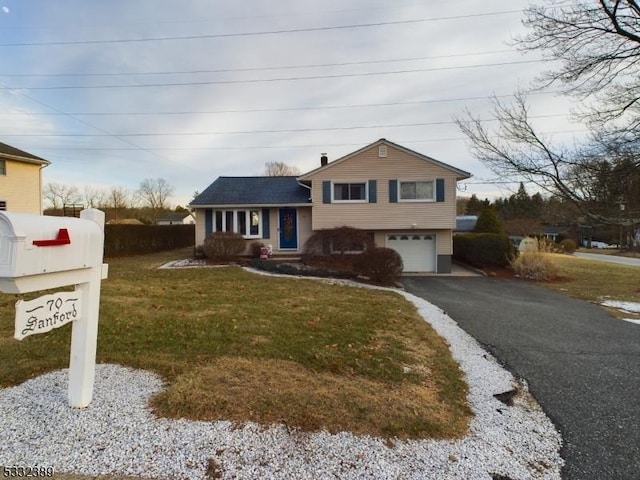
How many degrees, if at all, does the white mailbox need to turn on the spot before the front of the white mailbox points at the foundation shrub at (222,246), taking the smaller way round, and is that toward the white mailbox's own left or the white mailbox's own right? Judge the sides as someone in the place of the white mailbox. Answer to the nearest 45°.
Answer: approximately 180°

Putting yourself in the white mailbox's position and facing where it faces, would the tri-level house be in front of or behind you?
behind

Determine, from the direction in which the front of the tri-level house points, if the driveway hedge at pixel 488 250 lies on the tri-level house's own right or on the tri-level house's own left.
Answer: on the tri-level house's own left

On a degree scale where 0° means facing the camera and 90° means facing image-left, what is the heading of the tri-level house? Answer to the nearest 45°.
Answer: approximately 0°

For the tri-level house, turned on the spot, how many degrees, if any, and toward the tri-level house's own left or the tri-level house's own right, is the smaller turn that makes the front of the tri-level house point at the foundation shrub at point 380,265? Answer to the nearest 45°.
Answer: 0° — it already faces it

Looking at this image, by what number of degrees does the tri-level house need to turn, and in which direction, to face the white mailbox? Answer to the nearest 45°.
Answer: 0° — it already faces it

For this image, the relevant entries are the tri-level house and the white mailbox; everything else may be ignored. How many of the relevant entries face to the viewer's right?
0

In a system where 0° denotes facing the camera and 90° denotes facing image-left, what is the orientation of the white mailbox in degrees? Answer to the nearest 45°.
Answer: approximately 45°

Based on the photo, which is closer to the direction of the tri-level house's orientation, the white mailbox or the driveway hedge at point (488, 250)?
the white mailbox

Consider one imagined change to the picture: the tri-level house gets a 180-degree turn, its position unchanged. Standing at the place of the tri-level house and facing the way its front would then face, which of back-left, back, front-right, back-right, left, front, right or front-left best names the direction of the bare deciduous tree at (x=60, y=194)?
front-left

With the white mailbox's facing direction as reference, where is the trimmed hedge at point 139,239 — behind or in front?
behind

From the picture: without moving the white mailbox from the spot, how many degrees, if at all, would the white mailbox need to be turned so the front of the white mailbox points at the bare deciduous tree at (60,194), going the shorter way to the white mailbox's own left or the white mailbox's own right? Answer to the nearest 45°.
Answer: approximately 135° to the white mailbox's own right

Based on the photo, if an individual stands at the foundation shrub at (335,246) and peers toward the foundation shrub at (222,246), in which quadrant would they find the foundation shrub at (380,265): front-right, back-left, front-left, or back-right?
back-left

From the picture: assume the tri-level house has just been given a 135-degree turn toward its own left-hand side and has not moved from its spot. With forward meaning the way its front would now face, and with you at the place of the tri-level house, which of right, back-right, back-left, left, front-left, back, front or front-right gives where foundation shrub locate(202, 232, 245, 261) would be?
back-left

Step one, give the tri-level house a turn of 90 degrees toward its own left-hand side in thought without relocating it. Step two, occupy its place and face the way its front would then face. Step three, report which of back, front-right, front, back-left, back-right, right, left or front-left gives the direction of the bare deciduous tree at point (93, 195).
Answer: back-left
